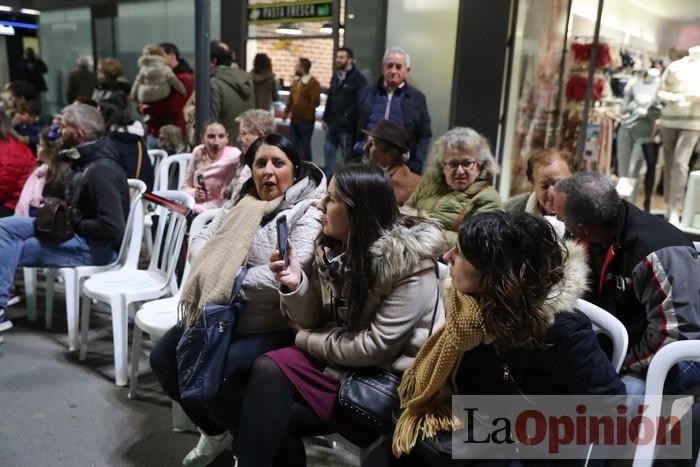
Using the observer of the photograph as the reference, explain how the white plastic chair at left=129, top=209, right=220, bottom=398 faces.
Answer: facing the viewer and to the left of the viewer

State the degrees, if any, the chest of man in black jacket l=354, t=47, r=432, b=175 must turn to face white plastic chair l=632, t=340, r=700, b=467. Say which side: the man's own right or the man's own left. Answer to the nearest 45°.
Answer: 0° — they already face it

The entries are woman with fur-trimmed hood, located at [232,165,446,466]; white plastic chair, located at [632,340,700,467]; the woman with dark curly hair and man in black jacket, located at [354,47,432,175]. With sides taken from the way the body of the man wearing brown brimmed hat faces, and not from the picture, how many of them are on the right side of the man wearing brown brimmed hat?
1

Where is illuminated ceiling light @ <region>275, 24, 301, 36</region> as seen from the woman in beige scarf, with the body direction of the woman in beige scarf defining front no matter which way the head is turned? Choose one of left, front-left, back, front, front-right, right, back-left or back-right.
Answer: back-right

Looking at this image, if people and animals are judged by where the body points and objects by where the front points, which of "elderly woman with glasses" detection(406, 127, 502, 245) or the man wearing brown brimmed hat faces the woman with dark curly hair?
the elderly woman with glasses

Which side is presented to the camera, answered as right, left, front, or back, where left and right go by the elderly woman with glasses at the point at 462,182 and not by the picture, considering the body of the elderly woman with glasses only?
front

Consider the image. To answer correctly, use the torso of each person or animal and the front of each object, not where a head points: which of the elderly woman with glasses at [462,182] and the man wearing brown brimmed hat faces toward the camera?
the elderly woman with glasses

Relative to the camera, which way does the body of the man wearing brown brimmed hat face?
to the viewer's left

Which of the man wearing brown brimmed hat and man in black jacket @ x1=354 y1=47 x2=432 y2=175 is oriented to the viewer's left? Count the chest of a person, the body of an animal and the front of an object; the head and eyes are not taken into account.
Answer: the man wearing brown brimmed hat

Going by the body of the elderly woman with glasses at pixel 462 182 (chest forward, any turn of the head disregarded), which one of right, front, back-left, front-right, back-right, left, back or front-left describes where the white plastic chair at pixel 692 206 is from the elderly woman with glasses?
back-left

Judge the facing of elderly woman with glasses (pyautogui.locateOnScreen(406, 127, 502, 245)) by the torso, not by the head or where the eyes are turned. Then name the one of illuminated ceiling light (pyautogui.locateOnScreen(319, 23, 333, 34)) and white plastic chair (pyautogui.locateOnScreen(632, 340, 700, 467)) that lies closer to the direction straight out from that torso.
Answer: the white plastic chair

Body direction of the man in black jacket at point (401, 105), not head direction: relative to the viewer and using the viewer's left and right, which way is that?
facing the viewer
